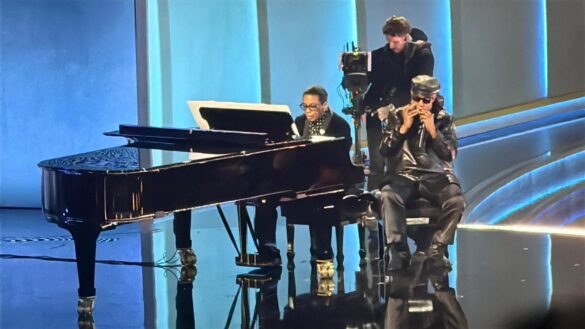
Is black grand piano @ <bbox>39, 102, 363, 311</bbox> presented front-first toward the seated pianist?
yes

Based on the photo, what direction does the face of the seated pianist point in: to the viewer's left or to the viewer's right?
to the viewer's left

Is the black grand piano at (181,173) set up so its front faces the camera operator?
yes

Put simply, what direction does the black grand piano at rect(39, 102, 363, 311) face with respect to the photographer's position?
facing away from the viewer and to the right of the viewer

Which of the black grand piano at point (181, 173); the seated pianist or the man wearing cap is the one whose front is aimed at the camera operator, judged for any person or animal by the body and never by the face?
the black grand piano

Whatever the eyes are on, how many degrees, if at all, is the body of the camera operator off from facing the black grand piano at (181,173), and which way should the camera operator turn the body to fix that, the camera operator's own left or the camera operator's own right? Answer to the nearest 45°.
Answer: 0° — they already face it

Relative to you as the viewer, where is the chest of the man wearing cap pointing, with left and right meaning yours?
facing the viewer

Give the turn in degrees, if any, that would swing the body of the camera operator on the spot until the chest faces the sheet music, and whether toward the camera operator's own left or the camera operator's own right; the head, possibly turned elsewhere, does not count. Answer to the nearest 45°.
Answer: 0° — they already face it

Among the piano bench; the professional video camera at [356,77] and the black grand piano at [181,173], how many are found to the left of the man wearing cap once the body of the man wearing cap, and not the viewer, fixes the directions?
0

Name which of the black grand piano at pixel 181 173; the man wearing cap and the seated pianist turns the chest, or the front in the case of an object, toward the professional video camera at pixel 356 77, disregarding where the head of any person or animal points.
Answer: the black grand piano

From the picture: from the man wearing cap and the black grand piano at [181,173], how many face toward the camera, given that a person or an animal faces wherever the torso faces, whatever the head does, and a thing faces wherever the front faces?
1

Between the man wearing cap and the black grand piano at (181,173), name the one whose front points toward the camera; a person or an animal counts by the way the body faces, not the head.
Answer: the man wearing cap

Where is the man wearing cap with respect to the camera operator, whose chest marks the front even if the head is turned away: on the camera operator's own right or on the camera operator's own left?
on the camera operator's own left

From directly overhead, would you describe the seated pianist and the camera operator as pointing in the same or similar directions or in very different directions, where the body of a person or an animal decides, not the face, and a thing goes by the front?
same or similar directions

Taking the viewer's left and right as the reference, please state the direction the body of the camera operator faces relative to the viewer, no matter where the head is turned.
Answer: facing the viewer and to the left of the viewer

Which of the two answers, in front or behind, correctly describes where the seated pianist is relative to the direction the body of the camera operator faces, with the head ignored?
in front

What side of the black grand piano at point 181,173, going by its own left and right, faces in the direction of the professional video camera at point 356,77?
front

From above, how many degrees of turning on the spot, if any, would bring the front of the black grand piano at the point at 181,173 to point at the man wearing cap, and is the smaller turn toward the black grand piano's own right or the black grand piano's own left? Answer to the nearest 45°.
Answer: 0° — it already faces them
